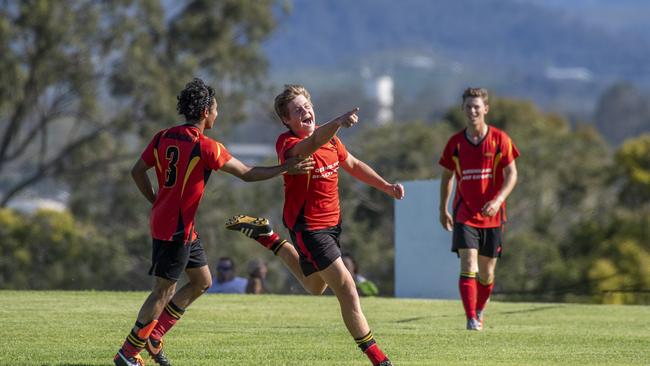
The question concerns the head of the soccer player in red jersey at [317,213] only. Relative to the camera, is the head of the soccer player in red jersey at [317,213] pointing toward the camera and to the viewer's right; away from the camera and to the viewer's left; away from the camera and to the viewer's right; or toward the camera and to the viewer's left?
toward the camera and to the viewer's right

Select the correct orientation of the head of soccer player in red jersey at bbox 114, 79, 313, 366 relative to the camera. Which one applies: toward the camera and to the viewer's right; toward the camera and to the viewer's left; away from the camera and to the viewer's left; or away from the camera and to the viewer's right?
away from the camera and to the viewer's right

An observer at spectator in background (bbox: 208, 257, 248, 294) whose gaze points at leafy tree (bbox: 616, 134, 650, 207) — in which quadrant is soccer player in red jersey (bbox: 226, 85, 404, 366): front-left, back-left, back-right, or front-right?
back-right

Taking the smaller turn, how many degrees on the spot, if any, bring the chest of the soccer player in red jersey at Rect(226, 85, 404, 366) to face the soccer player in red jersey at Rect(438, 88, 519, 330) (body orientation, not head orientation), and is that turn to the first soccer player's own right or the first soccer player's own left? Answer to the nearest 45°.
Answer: approximately 90° to the first soccer player's own left

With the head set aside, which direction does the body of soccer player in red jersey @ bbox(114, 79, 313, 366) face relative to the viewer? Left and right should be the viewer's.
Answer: facing away from the viewer and to the right of the viewer

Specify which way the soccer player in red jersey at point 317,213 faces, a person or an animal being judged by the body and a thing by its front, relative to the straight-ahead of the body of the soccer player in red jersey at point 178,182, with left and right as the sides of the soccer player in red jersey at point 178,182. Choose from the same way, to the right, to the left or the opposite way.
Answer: to the right

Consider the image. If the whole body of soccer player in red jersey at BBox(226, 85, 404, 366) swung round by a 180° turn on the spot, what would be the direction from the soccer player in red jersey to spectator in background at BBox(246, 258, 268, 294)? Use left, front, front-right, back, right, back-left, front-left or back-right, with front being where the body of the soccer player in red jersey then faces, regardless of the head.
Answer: front-right

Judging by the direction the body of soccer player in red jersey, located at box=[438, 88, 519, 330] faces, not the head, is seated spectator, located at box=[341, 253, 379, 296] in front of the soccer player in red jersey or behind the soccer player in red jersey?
behind
